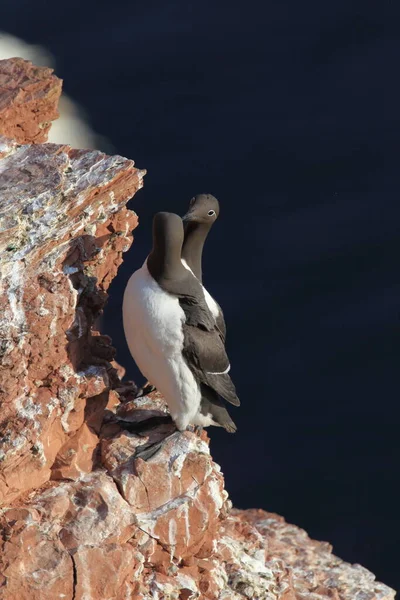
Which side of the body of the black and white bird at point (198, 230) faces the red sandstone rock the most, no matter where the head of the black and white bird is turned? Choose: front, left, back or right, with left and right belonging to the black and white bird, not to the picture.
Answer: right

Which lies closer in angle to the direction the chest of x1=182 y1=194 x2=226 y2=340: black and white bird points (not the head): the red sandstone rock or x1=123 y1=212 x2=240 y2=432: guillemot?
the guillemot

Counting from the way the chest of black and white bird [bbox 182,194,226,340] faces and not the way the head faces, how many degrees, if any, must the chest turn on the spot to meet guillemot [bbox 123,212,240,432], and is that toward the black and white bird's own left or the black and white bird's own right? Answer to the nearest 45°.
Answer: approximately 45° to the black and white bird's own left

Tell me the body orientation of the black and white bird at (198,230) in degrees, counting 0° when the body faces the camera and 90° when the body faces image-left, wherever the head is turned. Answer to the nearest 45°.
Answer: approximately 45°
